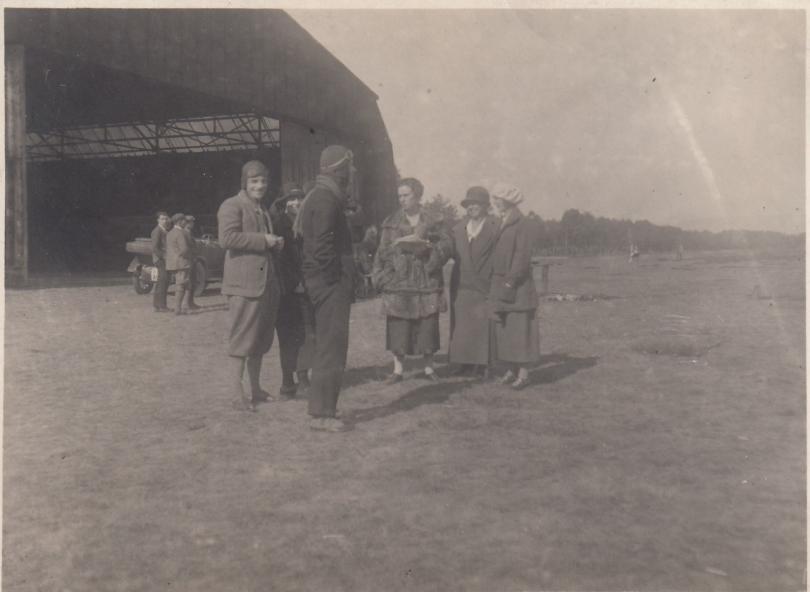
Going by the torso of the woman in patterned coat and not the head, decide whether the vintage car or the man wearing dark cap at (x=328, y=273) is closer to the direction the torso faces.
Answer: the man wearing dark cap

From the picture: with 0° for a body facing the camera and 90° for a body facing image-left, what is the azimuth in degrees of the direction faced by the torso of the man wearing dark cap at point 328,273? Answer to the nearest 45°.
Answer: approximately 270°

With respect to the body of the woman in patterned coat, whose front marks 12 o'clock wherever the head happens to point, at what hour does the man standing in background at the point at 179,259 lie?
The man standing in background is roughly at 5 o'clock from the woman in patterned coat.

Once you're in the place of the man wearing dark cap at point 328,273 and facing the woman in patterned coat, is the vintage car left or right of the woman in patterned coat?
left

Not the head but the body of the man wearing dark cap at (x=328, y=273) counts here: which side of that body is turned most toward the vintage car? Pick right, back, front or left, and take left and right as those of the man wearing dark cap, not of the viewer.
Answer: left

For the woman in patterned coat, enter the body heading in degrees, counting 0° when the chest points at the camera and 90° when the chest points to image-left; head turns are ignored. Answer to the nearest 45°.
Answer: approximately 0°

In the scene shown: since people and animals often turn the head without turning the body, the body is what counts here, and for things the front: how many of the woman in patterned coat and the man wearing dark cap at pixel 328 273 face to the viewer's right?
1

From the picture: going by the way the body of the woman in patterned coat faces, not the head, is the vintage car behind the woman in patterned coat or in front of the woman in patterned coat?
behind

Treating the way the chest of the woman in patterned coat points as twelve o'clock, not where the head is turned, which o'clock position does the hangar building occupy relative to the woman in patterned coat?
The hangar building is roughly at 5 o'clock from the woman in patterned coat.

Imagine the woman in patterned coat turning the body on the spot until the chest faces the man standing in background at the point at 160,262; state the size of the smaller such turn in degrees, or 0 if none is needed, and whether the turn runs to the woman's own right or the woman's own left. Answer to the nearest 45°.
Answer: approximately 135° to the woman's own right
